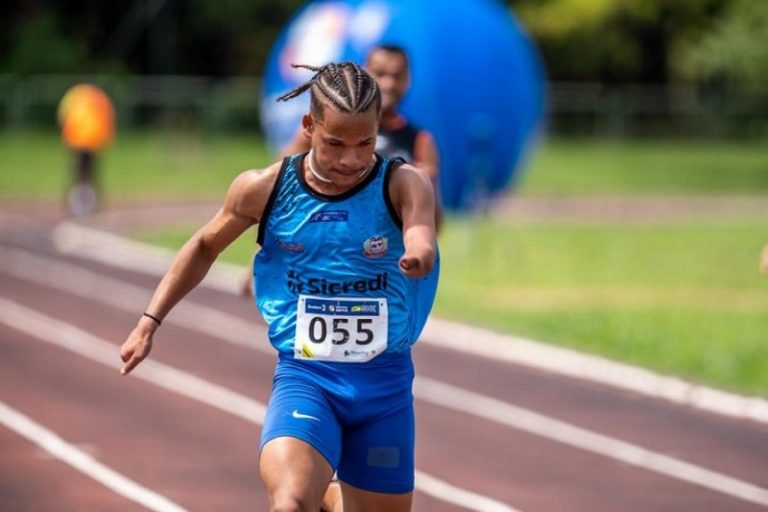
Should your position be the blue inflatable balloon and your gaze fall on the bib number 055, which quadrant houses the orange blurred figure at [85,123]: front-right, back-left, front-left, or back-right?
back-right

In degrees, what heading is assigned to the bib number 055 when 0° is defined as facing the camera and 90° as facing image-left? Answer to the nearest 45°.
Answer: approximately 0°

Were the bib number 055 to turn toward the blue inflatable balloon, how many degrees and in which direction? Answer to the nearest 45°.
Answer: approximately 180°

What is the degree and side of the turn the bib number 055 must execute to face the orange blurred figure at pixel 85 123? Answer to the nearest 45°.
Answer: approximately 180°
